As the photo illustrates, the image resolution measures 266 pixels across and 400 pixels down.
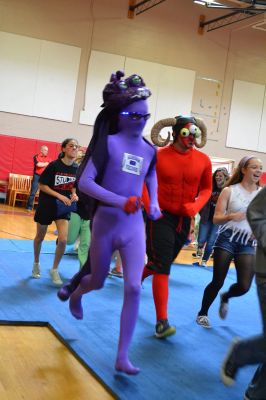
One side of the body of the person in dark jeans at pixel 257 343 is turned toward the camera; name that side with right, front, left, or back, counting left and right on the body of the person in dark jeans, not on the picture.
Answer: right

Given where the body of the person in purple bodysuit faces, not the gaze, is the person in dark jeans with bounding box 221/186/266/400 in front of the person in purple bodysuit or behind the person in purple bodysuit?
in front

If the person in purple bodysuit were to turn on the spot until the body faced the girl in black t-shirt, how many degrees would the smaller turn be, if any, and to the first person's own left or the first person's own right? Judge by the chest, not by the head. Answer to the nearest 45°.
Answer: approximately 135° to the first person's own left

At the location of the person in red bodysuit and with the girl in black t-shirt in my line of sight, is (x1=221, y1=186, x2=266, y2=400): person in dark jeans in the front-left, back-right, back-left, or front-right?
back-left

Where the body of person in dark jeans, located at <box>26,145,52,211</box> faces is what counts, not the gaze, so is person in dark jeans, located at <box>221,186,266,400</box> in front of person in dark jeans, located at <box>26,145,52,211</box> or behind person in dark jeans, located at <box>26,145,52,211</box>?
in front

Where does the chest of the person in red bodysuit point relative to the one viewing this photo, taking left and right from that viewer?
facing the viewer and to the right of the viewer

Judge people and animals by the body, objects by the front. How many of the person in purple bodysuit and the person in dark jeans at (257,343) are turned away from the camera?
0
